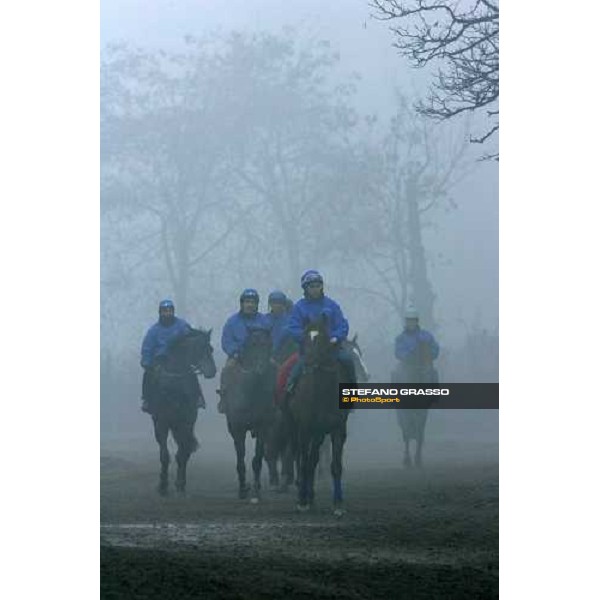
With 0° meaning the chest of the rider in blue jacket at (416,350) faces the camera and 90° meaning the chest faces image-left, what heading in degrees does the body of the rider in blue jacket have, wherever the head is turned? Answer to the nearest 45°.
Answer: approximately 0°

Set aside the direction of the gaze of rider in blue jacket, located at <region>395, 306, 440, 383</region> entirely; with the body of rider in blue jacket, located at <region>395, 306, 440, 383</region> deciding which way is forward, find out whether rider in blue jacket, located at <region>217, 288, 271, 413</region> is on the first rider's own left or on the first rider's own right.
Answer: on the first rider's own right

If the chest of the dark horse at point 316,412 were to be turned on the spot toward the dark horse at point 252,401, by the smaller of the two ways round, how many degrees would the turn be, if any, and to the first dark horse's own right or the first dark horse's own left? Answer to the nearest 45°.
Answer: approximately 135° to the first dark horse's own right

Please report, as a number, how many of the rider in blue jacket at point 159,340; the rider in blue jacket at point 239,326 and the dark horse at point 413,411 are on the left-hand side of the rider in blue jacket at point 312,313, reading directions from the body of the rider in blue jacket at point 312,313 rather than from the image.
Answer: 1

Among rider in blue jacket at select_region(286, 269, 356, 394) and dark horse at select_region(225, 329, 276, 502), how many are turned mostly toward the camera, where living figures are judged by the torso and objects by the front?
2
